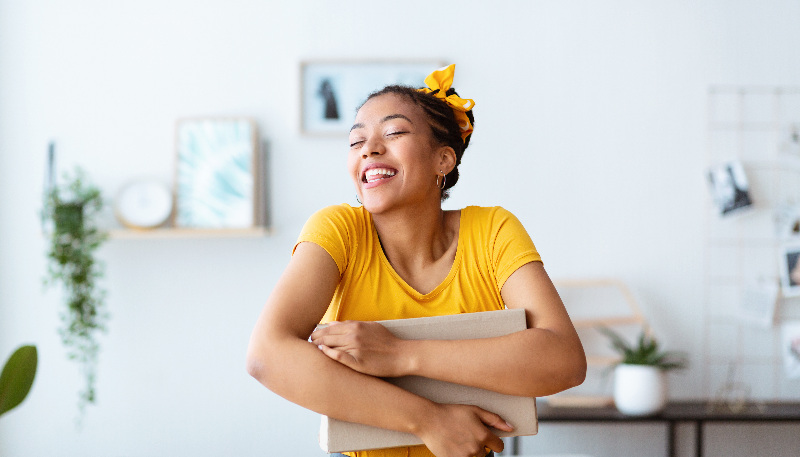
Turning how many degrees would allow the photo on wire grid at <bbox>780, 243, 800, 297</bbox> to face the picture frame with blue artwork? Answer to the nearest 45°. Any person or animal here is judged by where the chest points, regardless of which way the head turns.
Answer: approximately 45° to its right

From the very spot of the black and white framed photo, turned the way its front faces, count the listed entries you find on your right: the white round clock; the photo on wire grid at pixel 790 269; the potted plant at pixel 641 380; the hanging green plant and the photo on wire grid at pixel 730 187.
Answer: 2

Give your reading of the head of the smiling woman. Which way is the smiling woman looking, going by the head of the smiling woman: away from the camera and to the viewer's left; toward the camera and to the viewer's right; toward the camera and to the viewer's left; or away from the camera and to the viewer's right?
toward the camera and to the viewer's left

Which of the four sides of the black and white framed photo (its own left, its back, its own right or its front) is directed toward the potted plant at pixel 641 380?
left

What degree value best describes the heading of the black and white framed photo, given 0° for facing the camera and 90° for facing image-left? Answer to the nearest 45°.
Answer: approximately 0°

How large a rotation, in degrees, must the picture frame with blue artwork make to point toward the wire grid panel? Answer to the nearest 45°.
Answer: approximately 90° to its left

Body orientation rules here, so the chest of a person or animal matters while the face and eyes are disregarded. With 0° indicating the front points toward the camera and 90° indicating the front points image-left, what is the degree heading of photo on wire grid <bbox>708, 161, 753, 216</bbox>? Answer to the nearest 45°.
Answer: approximately 0°

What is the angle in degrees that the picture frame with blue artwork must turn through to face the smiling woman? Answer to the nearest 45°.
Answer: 0° — it already faces them
